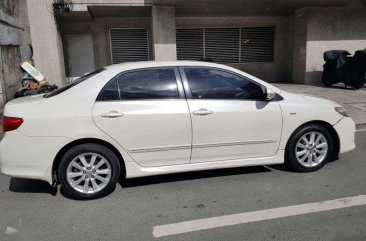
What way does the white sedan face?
to the viewer's right

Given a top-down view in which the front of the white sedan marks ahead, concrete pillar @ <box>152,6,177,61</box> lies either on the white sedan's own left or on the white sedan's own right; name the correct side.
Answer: on the white sedan's own left

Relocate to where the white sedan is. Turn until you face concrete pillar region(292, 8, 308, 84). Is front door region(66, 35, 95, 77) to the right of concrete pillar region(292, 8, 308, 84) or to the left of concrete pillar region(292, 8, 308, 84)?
left

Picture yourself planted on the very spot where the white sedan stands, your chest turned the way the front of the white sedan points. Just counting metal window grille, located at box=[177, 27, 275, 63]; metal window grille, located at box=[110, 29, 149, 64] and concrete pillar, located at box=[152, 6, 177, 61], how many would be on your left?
3

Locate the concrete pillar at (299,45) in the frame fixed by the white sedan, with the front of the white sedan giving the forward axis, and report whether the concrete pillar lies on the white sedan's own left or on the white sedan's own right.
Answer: on the white sedan's own left

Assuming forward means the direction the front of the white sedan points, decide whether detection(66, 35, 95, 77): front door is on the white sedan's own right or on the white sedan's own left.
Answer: on the white sedan's own left

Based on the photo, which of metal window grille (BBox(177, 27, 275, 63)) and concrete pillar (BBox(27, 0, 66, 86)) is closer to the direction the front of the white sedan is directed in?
the metal window grille

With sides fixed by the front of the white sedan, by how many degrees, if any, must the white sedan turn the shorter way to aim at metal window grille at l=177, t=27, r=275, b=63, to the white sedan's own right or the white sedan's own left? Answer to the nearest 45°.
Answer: approximately 90° to the white sedan's own left

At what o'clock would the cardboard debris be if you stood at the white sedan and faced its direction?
The cardboard debris is roughly at 8 o'clock from the white sedan.

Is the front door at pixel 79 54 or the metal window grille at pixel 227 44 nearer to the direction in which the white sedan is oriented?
the metal window grille

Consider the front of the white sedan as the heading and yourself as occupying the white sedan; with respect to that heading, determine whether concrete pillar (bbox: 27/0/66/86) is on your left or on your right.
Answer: on your left
